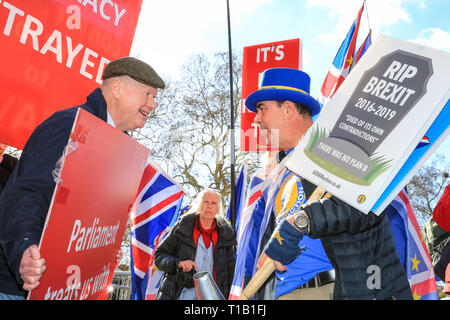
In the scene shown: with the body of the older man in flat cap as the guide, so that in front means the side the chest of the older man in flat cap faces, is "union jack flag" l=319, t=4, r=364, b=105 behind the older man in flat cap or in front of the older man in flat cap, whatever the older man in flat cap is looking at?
in front

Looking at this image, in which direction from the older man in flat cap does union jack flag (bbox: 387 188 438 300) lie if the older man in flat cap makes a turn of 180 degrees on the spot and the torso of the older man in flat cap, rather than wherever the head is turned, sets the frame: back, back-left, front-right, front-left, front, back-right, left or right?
back

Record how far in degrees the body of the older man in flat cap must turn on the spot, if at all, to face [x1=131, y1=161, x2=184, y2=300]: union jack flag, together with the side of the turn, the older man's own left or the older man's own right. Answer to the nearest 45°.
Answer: approximately 90° to the older man's own left

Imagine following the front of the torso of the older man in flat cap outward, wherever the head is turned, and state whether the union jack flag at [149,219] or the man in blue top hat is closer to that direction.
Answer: the man in blue top hat

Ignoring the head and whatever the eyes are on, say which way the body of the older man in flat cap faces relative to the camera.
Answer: to the viewer's right

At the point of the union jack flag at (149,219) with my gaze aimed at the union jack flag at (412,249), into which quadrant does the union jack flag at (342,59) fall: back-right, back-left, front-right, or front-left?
front-left

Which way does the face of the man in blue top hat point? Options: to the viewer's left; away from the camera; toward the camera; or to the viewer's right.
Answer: to the viewer's left

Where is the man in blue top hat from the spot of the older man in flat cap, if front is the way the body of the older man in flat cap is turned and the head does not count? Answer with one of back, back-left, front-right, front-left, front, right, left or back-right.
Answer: front
